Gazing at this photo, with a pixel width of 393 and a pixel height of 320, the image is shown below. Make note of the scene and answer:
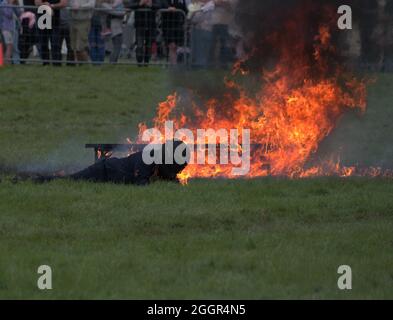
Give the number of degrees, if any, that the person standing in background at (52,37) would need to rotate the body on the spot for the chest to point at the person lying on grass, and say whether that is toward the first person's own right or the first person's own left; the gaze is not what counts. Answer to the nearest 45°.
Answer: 0° — they already face them

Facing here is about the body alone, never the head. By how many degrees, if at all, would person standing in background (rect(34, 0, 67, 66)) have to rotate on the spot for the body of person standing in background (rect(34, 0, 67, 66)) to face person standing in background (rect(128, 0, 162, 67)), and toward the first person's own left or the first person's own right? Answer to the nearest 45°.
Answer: approximately 90° to the first person's own left

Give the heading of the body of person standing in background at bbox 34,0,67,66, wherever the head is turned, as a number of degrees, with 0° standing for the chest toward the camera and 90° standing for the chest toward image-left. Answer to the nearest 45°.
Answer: approximately 0°

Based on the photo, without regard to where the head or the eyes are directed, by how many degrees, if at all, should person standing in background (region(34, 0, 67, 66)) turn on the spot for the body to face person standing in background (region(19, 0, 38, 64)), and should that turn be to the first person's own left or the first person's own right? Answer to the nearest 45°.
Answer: approximately 90° to the first person's own right

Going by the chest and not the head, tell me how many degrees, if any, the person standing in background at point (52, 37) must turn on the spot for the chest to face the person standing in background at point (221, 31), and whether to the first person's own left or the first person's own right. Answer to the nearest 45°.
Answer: approximately 45° to the first person's own left
